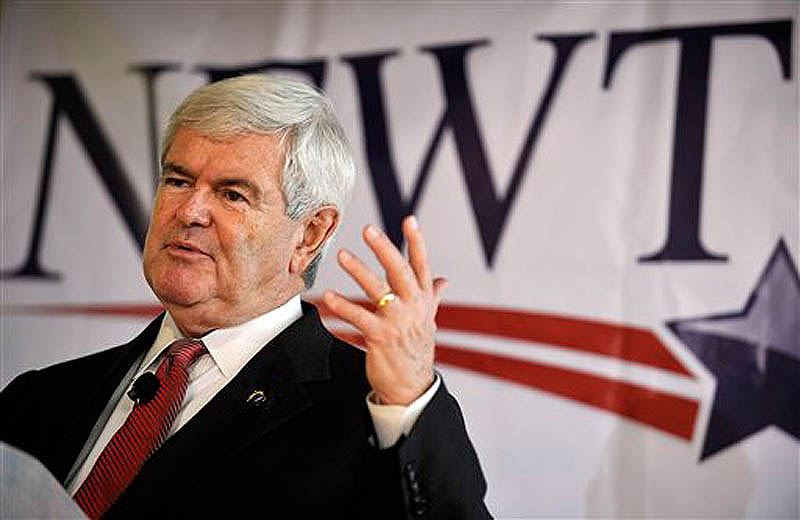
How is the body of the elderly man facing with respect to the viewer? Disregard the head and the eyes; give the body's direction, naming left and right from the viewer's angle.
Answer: facing the viewer and to the left of the viewer

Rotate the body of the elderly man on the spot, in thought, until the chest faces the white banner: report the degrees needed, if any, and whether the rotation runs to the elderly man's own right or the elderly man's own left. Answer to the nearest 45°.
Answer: approximately 180°

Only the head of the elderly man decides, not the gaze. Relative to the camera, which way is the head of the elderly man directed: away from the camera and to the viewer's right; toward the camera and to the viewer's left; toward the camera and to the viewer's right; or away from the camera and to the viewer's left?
toward the camera and to the viewer's left
